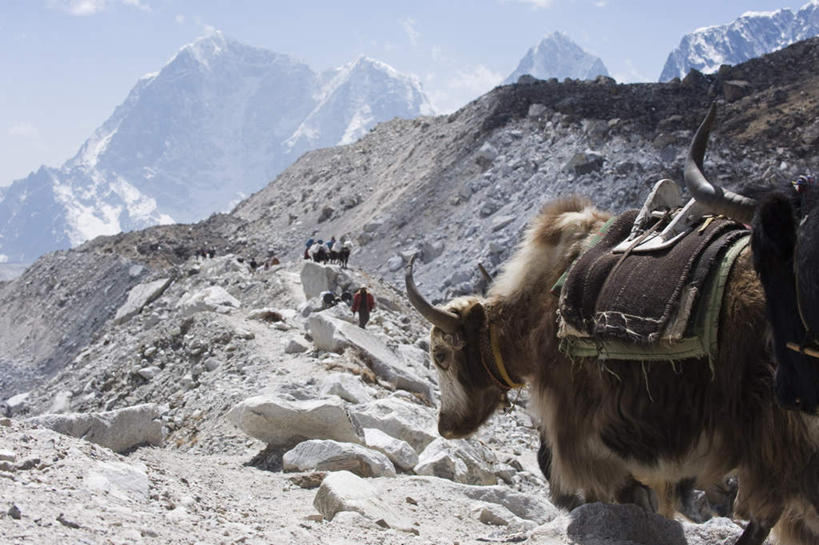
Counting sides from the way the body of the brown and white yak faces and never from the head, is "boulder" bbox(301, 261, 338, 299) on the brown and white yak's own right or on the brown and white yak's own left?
on the brown and white yak's own right

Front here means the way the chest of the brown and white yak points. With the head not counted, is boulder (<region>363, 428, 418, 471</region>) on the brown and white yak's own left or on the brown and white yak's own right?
on the brown and white yak's own right

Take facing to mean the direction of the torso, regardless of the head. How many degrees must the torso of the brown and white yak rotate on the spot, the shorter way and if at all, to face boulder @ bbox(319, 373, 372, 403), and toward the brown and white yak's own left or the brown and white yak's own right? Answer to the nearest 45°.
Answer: approximately 45° to the brown and white yak's own right

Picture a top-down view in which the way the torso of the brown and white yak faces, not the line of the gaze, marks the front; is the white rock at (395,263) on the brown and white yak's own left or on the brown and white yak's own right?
on the brown and white yak's own right

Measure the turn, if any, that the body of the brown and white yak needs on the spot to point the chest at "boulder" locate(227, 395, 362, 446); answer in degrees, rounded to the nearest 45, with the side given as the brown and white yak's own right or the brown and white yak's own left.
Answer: approximately 45° to the brown and white yak's own right

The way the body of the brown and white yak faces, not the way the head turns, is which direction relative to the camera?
to the viewer's left

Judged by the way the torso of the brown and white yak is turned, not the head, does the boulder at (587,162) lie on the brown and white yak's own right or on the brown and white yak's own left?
on the brown and white yak's own right

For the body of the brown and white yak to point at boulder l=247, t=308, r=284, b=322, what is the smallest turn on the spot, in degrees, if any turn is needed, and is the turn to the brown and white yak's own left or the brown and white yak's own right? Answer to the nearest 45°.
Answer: approximately 45° to the brown and white yak's own right
